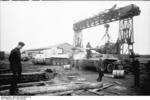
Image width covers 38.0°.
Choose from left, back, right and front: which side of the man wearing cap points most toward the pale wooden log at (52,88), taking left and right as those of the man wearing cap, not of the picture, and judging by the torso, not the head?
front

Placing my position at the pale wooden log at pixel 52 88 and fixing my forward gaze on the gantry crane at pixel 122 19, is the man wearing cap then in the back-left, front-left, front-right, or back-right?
back-left

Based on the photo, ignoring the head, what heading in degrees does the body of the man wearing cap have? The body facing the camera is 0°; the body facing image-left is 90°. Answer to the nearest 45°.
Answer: approximately 270°

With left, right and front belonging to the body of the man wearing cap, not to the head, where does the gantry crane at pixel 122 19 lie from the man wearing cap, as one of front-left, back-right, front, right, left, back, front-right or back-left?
front-left
